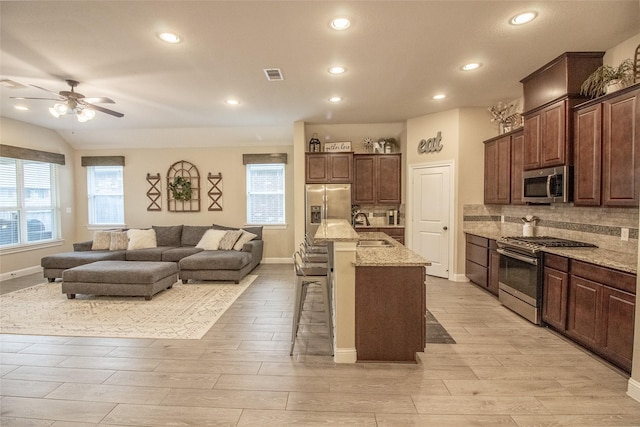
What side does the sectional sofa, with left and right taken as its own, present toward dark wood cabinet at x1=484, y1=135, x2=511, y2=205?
left

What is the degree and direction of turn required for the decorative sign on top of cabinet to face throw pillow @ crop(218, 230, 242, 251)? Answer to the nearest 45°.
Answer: approximately 90° to its right

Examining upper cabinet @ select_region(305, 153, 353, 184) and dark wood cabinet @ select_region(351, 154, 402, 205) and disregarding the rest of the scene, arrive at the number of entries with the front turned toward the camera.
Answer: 2

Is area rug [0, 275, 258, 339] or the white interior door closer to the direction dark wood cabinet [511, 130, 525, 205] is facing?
the area rug

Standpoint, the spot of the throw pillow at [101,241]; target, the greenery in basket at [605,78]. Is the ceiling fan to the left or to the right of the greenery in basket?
right

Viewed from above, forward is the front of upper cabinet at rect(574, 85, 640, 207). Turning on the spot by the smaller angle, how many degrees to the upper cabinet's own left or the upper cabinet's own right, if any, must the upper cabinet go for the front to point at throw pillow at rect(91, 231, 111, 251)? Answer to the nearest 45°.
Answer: approximately 45° to the upper cabinet's own right

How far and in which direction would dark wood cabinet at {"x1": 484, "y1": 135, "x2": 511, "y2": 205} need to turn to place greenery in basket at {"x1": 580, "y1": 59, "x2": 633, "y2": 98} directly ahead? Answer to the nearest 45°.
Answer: approximately 90° to its left
